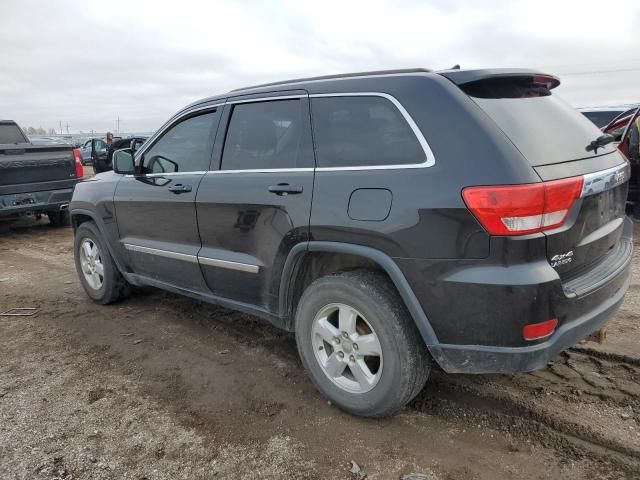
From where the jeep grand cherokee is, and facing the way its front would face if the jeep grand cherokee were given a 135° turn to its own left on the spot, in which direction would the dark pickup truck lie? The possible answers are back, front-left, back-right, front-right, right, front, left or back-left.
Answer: back-right

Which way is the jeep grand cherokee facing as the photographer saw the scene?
facing away from the viewer and to the left of the viewer
